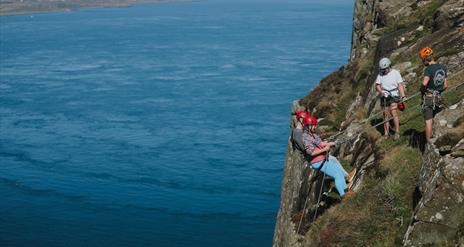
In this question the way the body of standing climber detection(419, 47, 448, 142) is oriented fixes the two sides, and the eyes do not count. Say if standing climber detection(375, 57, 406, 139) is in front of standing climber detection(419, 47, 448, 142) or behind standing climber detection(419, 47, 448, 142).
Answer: in front

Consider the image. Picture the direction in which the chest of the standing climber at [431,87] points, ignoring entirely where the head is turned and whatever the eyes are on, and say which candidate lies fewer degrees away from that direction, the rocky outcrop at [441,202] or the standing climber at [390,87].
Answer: the standing climber
